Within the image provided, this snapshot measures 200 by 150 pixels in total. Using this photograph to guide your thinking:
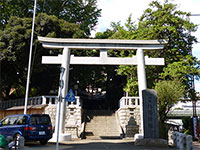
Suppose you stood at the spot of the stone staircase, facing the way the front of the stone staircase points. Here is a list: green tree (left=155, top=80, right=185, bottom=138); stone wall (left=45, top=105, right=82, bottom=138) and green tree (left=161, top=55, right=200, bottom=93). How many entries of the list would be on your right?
1

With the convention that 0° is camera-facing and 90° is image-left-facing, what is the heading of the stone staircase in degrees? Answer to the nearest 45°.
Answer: approximately 0°

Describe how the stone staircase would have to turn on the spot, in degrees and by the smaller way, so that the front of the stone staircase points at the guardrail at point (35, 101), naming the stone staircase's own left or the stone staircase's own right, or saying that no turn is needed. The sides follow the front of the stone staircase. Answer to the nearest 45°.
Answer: approximately 90° to the stone staircase's own right

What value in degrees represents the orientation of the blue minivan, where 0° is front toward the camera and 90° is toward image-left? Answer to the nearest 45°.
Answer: approximately 135°

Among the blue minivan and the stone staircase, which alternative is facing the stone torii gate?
the stone staircase

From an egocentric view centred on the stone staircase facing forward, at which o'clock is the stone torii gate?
The stone torii gate is roughly at 12 o'clock from the stone staircase.

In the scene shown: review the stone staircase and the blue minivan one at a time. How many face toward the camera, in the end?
1

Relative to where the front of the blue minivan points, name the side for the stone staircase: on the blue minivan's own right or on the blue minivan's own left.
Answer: on the blue minivan's own right
